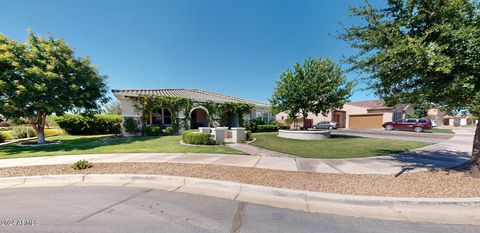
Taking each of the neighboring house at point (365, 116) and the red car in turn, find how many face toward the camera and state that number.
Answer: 1

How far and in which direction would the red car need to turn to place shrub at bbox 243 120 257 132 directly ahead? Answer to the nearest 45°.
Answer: approximately 45° to its left

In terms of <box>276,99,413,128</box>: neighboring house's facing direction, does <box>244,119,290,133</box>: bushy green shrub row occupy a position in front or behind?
in front

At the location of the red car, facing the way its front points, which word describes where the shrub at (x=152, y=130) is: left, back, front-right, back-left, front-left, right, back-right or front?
front-left

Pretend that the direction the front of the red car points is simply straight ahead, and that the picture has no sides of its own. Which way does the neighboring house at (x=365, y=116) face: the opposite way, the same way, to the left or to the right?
to the left

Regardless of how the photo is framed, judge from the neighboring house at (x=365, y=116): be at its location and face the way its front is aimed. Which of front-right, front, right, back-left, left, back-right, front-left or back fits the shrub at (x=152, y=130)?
front-right

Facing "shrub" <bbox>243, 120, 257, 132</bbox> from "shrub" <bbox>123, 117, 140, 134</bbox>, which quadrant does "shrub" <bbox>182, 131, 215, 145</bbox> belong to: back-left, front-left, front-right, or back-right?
front-right

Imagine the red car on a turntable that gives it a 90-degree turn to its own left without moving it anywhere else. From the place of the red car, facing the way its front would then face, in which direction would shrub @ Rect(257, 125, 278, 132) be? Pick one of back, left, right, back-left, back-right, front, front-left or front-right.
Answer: front-right

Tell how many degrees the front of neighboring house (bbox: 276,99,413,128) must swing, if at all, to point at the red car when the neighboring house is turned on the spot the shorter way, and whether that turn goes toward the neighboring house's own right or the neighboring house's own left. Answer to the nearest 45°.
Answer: approximately 45° to the neighboring house's own left

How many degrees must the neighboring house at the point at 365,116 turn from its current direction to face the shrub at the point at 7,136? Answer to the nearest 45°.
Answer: approximately 45° to its right

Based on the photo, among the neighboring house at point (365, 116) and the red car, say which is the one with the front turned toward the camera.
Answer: the neighboring house

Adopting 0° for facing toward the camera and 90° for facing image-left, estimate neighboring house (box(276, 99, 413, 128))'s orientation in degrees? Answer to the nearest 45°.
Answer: approximately 0°

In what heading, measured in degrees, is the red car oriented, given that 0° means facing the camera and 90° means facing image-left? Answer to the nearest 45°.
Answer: approximately 90°

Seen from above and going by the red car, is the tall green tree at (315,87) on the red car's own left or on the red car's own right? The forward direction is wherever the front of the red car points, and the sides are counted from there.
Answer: on the red car's own left

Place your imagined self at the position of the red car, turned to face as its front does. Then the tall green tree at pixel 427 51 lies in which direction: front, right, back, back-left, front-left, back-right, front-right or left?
left

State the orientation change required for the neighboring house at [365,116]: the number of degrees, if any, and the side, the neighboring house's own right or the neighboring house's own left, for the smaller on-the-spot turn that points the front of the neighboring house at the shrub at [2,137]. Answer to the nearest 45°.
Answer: approximately 45° to the neighboring house's own right
